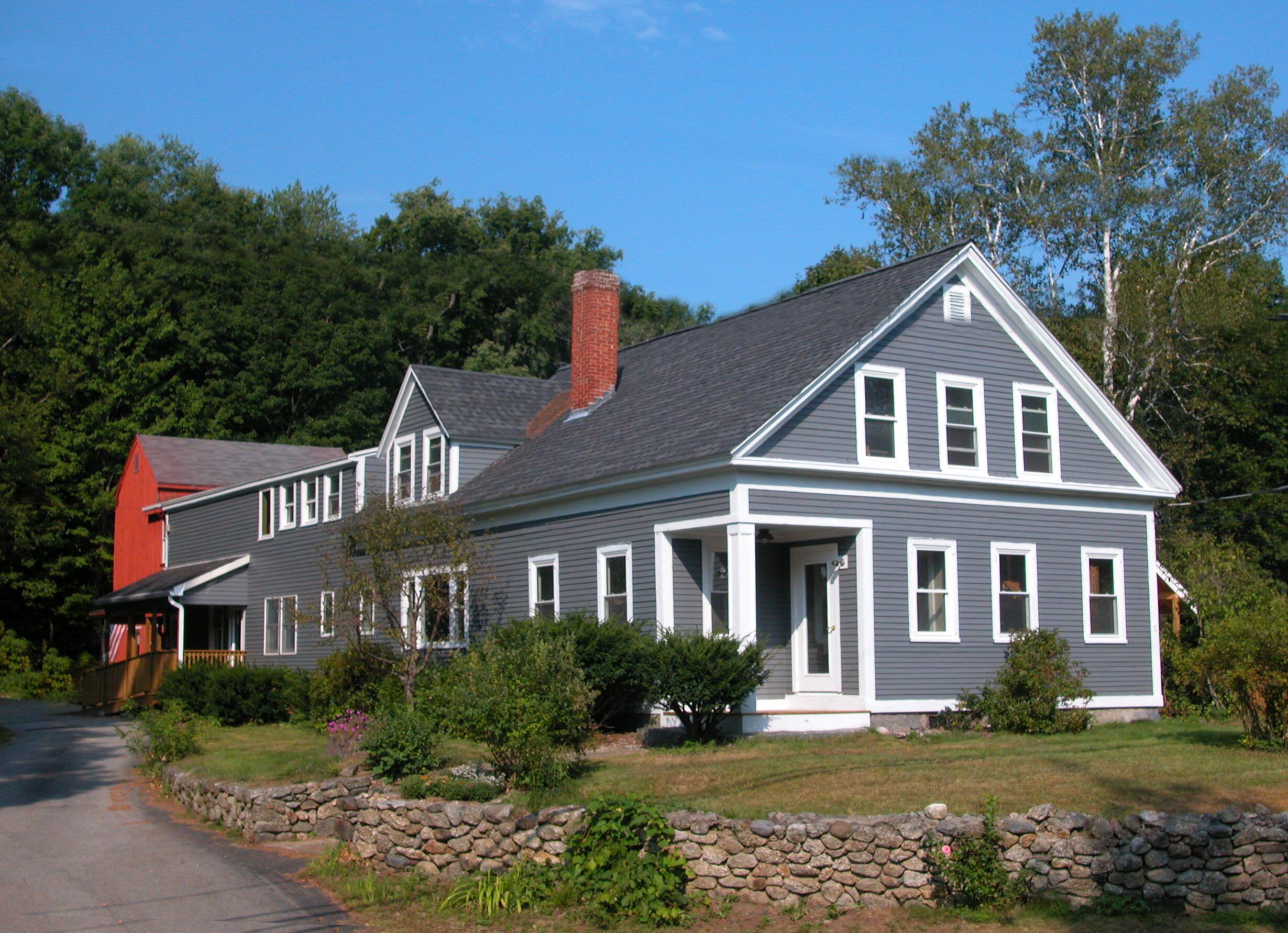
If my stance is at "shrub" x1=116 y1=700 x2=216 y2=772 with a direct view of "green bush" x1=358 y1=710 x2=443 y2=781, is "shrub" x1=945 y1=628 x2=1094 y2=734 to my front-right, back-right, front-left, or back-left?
front-left

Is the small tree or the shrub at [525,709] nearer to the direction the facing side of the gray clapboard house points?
the shrub

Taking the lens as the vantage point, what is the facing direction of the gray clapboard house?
facing the viewer and to the right of the viewer

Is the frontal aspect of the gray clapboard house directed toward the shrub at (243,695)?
no

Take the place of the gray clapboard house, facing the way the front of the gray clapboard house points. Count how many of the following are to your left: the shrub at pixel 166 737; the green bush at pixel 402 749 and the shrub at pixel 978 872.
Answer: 0

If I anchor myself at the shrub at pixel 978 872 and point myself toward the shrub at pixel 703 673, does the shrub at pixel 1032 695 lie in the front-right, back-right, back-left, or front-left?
front-right

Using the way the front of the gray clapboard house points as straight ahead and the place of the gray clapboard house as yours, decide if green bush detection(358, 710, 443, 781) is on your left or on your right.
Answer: on your right

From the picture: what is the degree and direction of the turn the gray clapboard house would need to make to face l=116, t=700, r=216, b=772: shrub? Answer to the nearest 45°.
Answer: approximately 135° to its right

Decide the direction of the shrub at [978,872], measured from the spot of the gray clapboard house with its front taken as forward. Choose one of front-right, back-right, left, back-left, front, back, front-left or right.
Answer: front-right

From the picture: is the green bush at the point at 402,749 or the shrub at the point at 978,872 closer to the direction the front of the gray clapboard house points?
the shrub

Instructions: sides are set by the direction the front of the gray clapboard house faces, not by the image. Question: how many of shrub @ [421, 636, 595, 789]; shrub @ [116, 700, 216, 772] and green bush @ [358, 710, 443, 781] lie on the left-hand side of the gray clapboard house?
0

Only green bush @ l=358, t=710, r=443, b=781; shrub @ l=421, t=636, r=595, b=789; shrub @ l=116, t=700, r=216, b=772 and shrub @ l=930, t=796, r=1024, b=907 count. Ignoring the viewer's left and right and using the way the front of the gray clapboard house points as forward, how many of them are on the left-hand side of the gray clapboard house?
0

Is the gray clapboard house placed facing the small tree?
no
